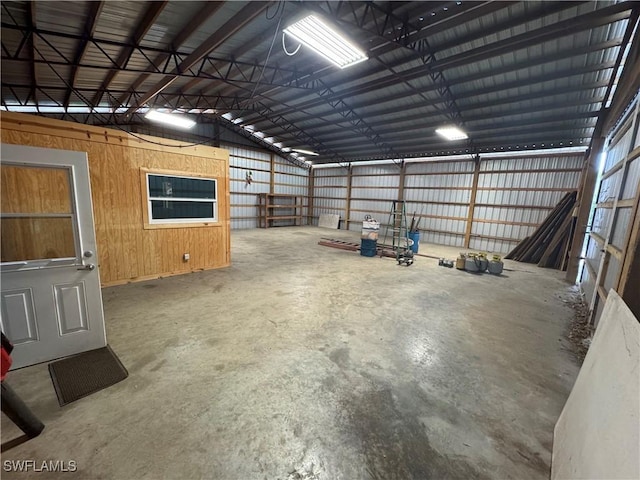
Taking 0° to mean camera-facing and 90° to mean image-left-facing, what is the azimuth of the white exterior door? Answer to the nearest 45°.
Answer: approximately 315°

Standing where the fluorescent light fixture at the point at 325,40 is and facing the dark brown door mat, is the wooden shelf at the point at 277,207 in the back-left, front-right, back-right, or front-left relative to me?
back-right

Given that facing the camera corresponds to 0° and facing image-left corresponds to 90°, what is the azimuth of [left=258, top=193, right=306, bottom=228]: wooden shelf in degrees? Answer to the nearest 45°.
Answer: approximately 315°

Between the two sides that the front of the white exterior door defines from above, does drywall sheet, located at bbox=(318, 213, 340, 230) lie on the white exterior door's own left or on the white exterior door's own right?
on the white exterior door's own left

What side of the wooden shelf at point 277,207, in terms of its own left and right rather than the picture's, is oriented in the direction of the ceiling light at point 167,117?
right

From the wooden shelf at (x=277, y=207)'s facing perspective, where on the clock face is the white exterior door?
The white exterior door is roughly at 2 o'clock from the wooden shelf.

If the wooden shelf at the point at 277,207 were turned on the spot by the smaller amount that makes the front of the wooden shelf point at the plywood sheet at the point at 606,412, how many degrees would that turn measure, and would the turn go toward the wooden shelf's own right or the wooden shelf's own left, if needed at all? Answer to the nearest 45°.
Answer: approximately 45° to the wooden shelf's own right
